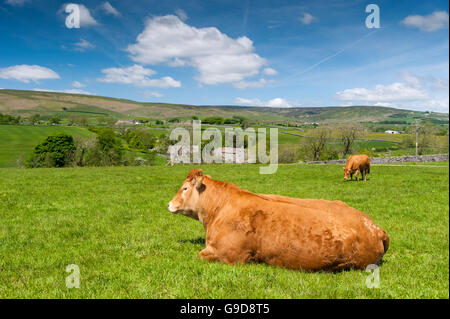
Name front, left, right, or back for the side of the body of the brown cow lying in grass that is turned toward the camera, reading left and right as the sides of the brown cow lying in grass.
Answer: left
